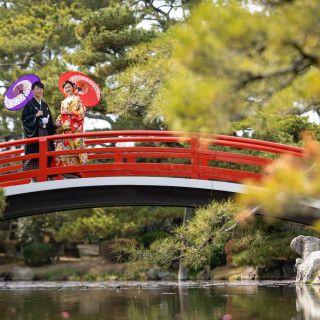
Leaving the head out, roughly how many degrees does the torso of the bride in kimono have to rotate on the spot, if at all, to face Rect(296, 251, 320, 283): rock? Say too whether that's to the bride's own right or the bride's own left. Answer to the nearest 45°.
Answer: approximately 135° to the bride's own left

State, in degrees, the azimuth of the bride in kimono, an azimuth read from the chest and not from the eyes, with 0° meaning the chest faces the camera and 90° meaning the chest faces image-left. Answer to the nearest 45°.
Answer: approximately 45°
